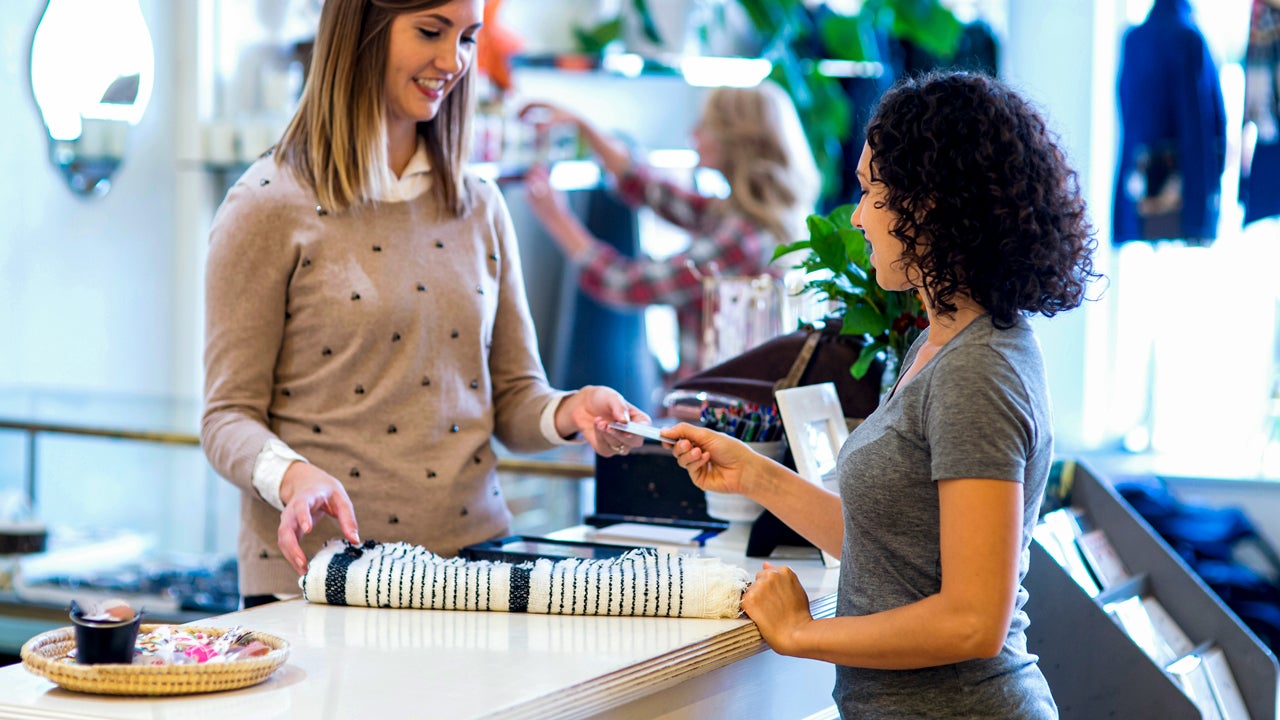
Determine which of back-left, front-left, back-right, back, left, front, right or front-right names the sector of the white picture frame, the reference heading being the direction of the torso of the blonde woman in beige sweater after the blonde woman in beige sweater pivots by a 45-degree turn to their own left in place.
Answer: front

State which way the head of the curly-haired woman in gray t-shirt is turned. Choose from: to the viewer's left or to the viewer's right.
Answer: to the viewer's left

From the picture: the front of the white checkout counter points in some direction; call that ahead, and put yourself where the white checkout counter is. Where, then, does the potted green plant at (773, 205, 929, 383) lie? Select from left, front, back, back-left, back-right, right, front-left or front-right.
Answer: left

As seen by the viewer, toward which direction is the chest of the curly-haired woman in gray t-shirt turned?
to the viewer's left

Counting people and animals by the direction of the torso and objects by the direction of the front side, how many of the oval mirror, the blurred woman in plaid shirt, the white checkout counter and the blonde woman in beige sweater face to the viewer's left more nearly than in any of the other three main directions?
1

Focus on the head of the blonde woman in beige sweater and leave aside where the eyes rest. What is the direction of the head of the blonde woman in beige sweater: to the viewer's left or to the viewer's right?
to the viewer's right

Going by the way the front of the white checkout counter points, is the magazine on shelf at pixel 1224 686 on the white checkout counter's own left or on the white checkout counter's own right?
on the white checkout counter's own left

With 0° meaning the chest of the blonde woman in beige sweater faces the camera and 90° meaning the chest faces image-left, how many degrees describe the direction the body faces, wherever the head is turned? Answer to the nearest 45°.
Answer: approximately 315°

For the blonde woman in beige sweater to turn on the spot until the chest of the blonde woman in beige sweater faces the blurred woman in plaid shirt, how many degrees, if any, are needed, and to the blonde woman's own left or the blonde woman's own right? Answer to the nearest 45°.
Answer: approximately 90° to the blonde woman's own left

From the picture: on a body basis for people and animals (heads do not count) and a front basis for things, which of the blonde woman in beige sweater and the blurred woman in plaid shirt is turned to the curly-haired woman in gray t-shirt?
the blonde woman in beige sweater

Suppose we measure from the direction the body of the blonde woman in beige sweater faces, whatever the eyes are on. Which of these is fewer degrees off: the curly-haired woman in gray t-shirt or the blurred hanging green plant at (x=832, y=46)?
the curly-haired woman in gray t-shirt
